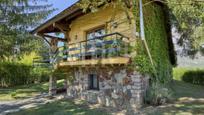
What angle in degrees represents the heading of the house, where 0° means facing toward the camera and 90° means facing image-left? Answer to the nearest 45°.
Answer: approximately 45°

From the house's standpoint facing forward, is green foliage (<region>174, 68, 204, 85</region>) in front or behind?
behind
